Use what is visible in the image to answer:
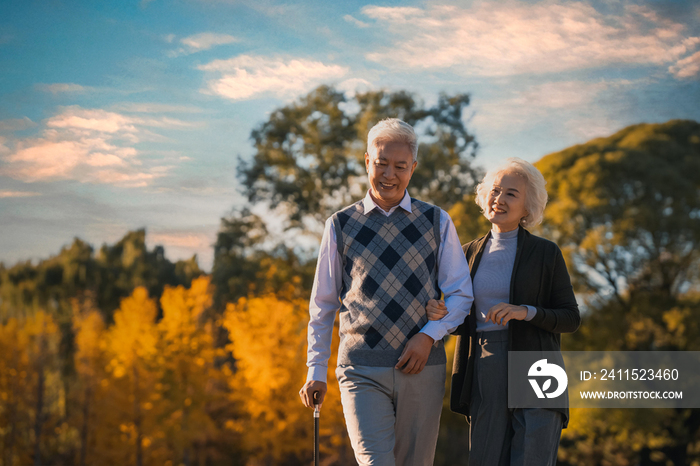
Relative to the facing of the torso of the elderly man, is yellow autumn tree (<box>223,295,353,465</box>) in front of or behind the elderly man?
behind

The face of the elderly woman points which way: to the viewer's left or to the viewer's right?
to the viewer's left

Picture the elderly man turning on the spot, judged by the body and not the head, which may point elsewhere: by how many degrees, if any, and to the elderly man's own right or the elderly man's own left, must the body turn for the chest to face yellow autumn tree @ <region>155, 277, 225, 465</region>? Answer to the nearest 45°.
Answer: approximately 180°

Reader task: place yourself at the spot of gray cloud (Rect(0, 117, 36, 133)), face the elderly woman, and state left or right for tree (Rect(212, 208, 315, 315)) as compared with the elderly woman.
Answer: left

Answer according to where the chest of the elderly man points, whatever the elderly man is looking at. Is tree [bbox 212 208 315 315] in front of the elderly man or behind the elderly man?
behind

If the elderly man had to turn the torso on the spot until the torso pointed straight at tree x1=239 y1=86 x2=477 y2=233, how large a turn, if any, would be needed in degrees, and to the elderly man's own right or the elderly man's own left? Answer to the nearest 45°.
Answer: approximately 180°

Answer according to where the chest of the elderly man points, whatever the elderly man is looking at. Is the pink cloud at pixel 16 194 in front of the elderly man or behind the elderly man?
behind

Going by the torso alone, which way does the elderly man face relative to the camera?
toward the camera

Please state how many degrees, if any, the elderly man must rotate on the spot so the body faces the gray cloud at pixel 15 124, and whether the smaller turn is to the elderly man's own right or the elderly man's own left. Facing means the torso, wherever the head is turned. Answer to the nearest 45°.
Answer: approximately 135° to the elderly man's own right
